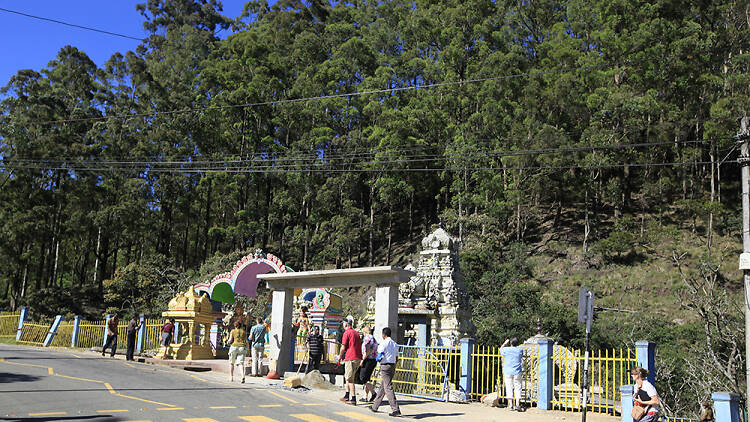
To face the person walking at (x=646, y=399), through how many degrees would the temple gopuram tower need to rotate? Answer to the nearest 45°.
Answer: approximately 45° to its left

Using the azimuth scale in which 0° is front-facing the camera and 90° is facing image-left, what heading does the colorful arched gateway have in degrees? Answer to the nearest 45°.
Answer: approximately 0°

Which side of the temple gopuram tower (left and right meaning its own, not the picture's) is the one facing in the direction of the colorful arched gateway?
right

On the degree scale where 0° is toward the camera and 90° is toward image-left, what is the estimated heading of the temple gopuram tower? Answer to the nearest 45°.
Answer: approximately 45°

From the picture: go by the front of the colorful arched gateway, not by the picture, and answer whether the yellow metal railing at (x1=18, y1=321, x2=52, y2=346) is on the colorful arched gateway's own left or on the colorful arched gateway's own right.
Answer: on the colorful arched gateway's own right

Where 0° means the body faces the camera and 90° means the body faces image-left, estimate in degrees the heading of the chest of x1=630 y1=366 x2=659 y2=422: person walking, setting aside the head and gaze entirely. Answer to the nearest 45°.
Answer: approximately 90°
